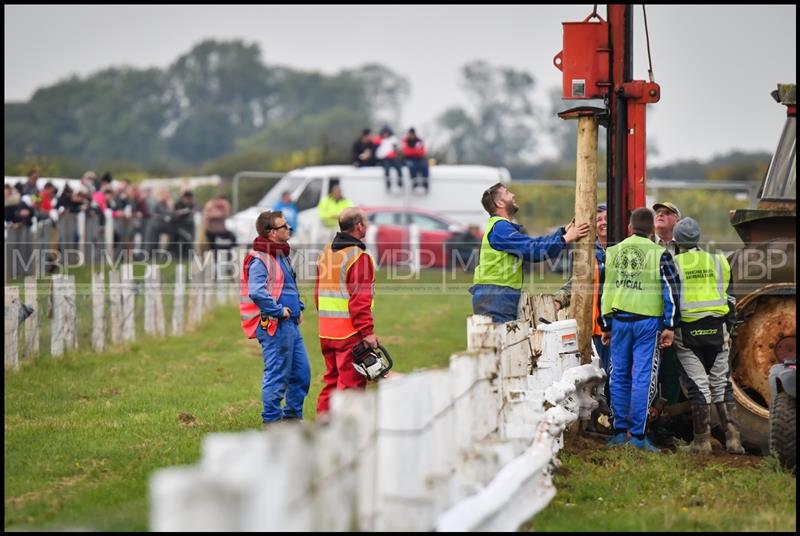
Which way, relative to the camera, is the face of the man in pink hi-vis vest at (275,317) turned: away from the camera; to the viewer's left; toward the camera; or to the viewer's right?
to the viewer's right

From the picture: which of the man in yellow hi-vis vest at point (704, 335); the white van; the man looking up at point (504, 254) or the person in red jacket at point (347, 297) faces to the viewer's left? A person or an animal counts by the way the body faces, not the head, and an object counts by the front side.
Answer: the white van

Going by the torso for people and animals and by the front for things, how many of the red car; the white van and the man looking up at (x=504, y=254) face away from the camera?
0

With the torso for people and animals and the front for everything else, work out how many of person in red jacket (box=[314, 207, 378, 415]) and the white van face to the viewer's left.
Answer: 1

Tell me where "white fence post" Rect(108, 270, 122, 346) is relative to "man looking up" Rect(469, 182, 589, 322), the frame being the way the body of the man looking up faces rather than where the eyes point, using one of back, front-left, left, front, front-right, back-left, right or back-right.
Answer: back-left

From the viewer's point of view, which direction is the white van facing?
to the viewer's left

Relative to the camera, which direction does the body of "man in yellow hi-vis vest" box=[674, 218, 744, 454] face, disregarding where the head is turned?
away from the camera

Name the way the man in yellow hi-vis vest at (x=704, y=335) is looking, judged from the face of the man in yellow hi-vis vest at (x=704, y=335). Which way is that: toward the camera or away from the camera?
away from the camera

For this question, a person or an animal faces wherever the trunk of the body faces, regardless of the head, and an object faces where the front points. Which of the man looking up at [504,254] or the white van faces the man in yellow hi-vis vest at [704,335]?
the man looking up

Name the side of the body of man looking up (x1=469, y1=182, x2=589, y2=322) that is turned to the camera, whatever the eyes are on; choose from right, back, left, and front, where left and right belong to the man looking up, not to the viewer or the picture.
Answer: right

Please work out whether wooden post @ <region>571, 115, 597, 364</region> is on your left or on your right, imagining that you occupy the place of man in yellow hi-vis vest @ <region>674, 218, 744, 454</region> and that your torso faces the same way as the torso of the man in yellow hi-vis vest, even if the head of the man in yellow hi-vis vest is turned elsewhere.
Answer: on your left

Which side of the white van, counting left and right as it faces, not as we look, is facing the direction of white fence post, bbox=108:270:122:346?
left
